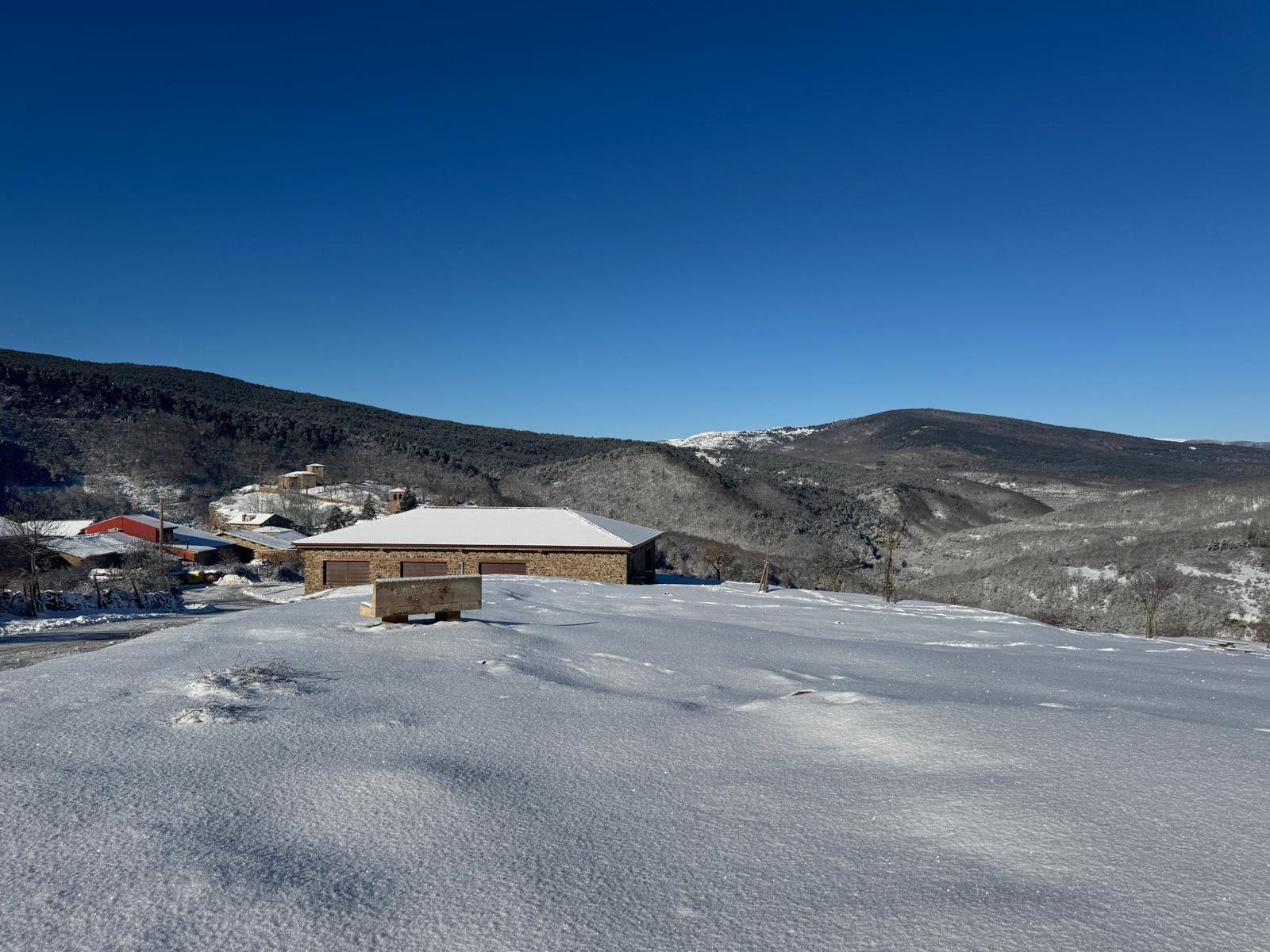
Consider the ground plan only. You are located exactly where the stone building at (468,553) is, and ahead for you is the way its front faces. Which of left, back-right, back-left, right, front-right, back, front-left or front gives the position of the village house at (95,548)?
back-right

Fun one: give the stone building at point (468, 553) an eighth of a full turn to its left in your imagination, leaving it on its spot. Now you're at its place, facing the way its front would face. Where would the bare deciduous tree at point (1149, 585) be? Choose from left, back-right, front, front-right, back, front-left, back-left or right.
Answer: front-left

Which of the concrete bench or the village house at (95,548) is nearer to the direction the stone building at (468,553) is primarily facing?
the concrete bench

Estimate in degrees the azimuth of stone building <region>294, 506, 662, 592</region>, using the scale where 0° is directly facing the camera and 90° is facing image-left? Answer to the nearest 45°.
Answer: approximately 0°

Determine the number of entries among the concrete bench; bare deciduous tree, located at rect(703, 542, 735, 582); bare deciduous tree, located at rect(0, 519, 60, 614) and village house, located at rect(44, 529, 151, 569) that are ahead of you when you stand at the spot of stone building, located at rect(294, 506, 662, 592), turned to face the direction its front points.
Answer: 1

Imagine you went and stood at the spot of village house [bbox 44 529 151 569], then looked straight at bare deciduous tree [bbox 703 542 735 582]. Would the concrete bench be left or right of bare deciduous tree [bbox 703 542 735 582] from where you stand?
right

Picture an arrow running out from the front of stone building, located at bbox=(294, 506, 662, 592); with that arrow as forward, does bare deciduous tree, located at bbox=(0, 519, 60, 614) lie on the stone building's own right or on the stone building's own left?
on the stone building's own right

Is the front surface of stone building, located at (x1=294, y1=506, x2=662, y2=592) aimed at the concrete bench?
yes

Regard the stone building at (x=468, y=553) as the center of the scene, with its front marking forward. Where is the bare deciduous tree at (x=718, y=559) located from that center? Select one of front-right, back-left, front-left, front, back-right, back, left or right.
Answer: back-left
